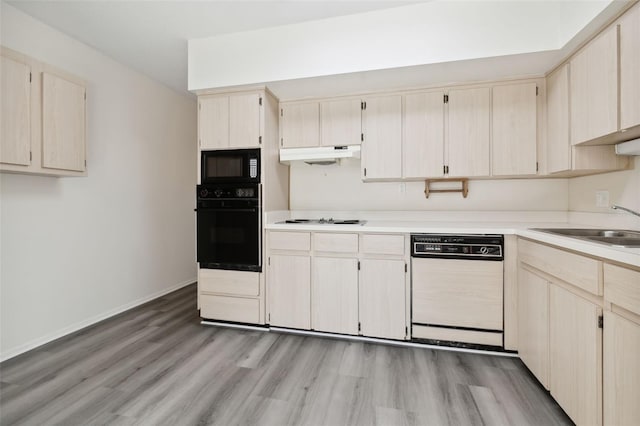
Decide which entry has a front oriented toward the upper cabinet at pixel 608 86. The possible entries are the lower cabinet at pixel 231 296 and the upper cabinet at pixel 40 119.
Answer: the upper cabinet at pixel 40 119

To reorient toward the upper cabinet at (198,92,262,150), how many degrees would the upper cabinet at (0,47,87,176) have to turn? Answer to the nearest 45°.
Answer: approximately 45° to its left

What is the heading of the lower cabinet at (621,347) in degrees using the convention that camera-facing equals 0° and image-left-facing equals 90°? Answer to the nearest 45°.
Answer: approximately 45°

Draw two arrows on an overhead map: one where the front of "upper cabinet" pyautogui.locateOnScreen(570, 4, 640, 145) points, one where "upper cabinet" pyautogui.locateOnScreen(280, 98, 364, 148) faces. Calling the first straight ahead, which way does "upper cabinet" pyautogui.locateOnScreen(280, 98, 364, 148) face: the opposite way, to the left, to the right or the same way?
to the left

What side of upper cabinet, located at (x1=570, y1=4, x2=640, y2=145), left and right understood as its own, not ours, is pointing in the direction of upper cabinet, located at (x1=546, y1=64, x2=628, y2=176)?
right

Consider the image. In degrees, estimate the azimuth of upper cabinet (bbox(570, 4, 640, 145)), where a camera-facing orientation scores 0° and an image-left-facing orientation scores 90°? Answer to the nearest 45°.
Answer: approximately 45°

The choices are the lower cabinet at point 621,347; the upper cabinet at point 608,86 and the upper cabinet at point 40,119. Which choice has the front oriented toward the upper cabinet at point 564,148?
the upper cabinet at point 40,119
